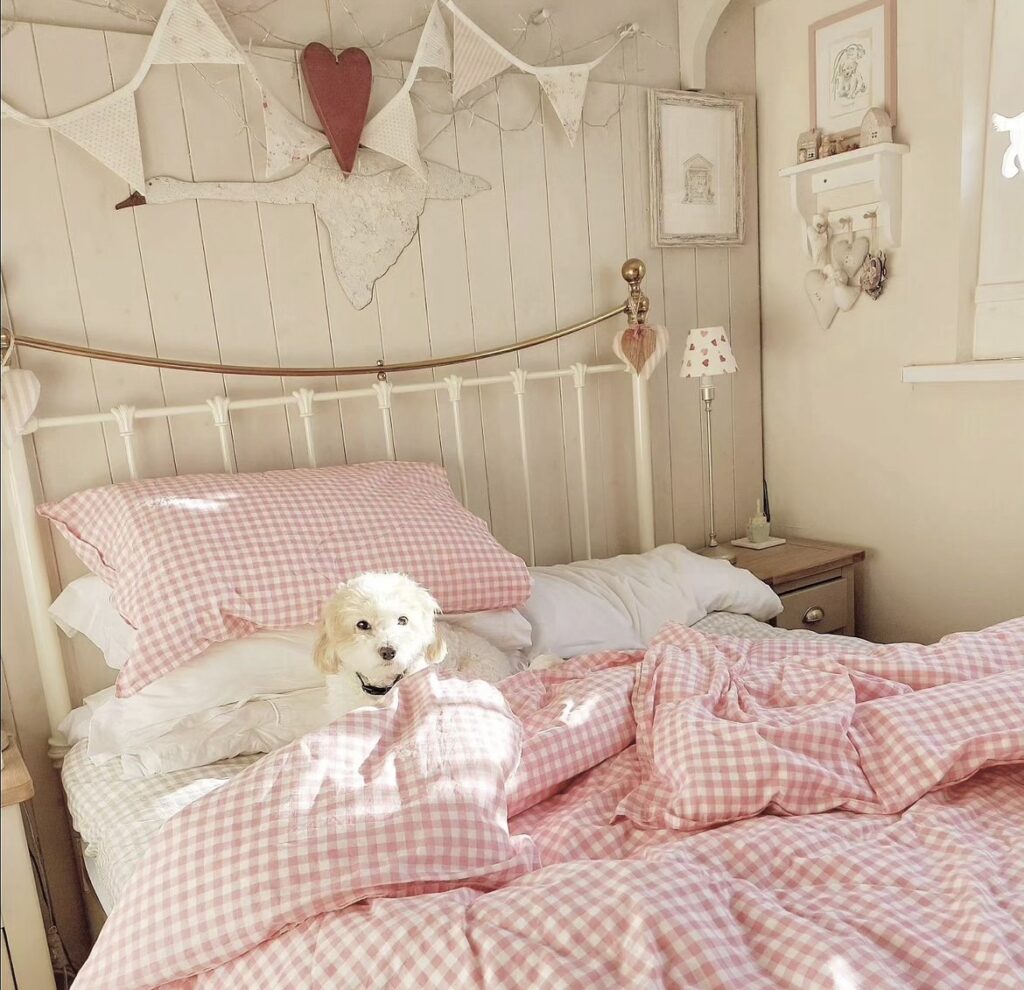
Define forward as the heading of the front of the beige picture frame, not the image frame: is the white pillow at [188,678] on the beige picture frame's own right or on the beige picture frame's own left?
on the beige picture frame's own right

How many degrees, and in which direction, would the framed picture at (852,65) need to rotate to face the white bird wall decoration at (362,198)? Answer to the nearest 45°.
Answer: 0° — it already faces it

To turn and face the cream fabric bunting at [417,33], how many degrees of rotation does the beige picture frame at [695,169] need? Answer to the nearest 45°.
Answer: approximately 90° to its right

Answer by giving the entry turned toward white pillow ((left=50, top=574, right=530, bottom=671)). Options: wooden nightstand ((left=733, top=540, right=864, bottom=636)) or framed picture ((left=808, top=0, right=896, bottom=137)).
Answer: the framed picture

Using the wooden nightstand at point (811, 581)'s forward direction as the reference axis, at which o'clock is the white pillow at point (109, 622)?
The white pillow is roughly at 3 o'clock from the wooden nightstand.

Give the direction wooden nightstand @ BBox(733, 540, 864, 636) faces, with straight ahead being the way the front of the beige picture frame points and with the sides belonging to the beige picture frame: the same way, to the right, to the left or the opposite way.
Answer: the same way

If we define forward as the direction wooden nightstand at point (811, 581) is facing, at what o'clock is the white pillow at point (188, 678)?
The white pillow is roughly at 3 o'clock from the wooden nightstand.

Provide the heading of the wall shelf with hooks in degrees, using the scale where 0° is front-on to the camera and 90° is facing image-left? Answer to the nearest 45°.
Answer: approximately 45°

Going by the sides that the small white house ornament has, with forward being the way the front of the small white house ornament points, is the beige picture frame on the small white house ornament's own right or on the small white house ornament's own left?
on the small white house ornament's own right
